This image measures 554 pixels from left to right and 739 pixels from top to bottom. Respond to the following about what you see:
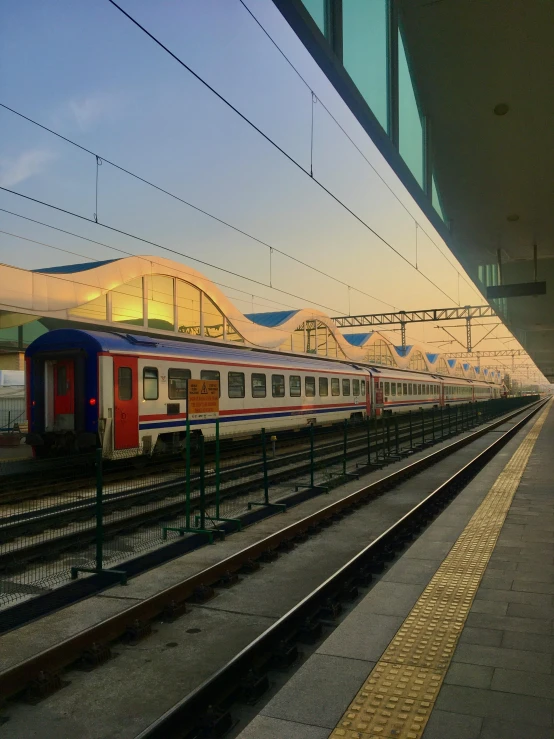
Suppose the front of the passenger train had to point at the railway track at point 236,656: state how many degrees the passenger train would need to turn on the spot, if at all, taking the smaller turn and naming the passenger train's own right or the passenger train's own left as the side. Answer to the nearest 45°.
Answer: approximately 135° to the passenger train's own right

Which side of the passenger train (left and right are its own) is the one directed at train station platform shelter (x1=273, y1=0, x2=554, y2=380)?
right

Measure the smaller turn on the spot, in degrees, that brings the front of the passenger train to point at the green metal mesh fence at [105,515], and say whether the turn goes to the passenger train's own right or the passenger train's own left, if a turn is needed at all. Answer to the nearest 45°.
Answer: approximately 135° to the passenger train's own right

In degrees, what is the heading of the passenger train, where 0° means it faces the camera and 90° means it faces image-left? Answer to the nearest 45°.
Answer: approximately 225°
